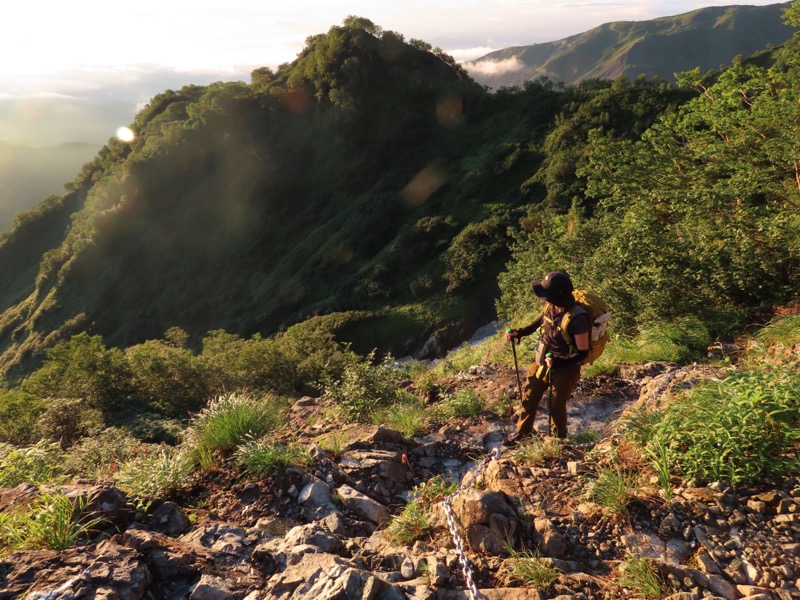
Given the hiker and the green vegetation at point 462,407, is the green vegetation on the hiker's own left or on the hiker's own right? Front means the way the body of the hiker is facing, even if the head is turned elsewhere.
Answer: on the hiker's own right

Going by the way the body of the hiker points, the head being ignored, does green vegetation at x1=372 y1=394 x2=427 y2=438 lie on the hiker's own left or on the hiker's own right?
on the hiker's own right

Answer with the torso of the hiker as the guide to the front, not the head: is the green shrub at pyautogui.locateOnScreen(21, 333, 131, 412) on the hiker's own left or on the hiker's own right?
on the hiker's own right

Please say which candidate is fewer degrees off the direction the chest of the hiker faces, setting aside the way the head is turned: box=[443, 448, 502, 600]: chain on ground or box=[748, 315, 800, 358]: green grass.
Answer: the chain on ground

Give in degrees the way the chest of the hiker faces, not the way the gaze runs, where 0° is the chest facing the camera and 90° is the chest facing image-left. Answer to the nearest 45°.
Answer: approximately 45°

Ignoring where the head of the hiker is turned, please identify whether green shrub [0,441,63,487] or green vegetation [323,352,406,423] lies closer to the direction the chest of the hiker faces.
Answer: the green shrub
